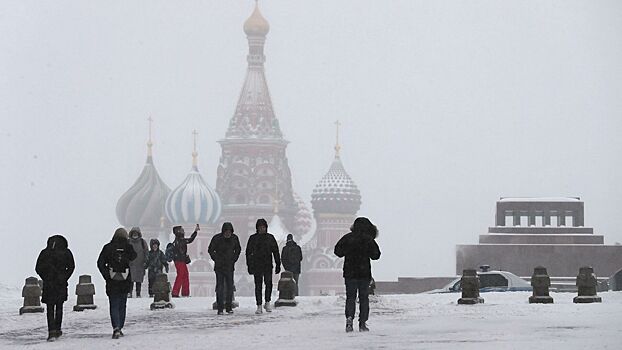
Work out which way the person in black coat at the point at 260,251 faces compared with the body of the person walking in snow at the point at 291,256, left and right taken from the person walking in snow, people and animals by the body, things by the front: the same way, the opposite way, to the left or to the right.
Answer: the opposite way

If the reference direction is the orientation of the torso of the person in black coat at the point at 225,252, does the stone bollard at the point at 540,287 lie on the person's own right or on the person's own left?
on the person's own left

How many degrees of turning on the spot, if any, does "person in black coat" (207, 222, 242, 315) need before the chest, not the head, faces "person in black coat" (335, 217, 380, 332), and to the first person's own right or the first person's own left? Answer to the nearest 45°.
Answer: approximately 45° to the first person's own left

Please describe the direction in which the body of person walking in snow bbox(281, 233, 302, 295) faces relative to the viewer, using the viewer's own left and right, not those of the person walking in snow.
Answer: facing away from the viewer

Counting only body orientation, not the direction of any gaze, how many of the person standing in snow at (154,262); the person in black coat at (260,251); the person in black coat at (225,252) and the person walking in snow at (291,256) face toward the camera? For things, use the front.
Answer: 3

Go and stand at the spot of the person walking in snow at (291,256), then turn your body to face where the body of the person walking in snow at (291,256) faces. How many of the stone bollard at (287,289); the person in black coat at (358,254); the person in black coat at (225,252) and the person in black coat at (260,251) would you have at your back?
4

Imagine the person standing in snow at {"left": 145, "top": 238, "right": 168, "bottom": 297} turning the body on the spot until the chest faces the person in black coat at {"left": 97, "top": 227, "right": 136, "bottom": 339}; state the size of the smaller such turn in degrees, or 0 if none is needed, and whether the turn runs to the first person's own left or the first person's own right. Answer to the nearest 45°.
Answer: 0° — they already face them

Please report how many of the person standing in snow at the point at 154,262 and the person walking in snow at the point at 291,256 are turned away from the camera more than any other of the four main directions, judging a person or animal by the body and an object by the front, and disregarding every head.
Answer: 1

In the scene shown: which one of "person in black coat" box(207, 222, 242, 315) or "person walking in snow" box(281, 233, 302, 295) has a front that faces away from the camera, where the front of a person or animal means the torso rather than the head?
the person walking in snow

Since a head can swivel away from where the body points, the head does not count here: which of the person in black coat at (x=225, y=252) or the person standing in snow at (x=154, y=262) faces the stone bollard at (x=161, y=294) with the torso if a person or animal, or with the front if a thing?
the person standing in snow

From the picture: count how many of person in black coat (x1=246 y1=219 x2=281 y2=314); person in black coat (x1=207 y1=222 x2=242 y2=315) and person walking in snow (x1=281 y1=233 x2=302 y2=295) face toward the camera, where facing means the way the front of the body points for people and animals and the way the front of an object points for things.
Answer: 2

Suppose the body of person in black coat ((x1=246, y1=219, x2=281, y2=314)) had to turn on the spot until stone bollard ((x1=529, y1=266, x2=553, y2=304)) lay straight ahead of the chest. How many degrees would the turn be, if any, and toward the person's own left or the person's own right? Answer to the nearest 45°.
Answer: approximately 135° to the person's own left
